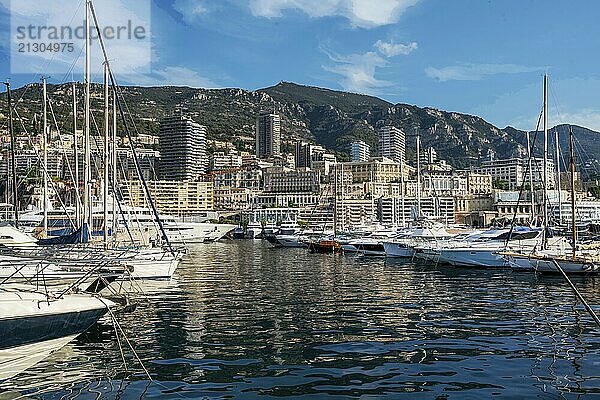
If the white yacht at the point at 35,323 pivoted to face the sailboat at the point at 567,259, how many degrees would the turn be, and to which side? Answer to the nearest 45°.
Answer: approximately 45° to its left

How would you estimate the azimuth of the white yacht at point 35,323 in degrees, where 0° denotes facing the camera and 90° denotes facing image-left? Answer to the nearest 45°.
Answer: approximately 270°
